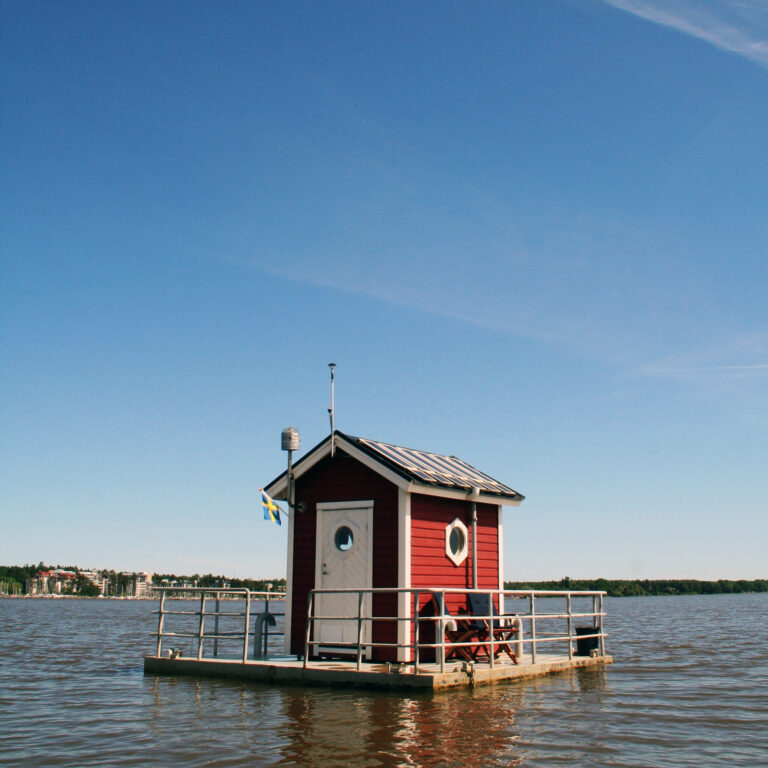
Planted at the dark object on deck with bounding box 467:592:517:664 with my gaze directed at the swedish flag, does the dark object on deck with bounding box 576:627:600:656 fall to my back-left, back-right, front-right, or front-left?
back-right

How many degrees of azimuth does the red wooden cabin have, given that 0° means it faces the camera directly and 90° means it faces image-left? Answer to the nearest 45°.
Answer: approximately 45°

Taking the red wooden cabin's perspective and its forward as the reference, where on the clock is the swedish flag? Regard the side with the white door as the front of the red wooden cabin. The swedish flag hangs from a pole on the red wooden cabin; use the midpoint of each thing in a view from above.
The swedish flag is roughly at 2 o'clock from the red wooden cabin.

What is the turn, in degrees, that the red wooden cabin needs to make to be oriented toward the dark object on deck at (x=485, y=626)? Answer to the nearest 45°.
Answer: approximately 135° to its left
